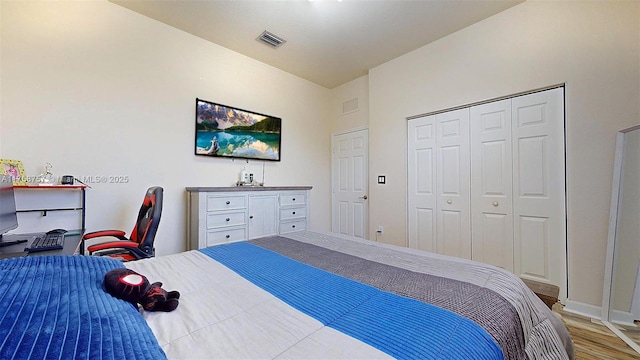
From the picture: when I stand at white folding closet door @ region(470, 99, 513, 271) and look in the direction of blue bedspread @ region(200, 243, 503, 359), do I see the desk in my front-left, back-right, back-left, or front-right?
front-right

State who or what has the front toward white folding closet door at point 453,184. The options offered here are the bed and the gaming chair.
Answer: the bed

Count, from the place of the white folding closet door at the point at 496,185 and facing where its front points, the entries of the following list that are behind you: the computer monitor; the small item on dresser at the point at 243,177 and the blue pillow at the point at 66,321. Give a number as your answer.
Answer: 0

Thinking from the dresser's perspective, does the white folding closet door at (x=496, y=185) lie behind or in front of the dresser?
in front

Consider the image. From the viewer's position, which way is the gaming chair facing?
facing to the left of the viewer

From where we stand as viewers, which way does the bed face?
facing away from the viewer and to the right of the viewer

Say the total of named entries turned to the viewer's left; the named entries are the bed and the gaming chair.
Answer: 1

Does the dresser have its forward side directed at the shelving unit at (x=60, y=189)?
no

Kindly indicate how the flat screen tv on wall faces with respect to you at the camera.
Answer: facing the viewer and to the right of the viewer

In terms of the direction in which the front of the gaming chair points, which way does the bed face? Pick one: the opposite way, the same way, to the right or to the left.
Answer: the opposite way

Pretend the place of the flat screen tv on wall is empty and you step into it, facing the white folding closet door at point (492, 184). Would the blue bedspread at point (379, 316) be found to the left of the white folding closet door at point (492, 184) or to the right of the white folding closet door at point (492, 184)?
right

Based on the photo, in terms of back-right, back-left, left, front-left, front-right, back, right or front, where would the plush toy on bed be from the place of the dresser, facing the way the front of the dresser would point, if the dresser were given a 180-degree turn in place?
back-left

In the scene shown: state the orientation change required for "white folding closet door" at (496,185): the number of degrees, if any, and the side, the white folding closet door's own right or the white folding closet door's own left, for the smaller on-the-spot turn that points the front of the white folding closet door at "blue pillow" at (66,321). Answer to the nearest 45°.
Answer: approximately 45° to the white folding closet door's own left

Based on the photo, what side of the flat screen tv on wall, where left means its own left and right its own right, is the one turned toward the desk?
right

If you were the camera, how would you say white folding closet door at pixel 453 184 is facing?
facing the viewer and to the left of the viewer

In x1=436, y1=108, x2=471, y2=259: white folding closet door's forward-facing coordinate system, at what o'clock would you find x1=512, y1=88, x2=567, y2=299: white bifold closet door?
x1=512, y1=88, x2=567, y2=299: white bifold closet door is roughly at 8 o'clock from x1=436, y1=108, x2=471, y2=259: white folding closet door.

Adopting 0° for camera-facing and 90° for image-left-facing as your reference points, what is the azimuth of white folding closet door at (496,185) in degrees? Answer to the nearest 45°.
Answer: approximately 45°

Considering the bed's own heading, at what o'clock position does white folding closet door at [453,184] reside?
The white folding closet door is roughly at 12 o'clock from the bed.

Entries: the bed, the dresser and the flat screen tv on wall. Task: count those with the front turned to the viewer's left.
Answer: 0
